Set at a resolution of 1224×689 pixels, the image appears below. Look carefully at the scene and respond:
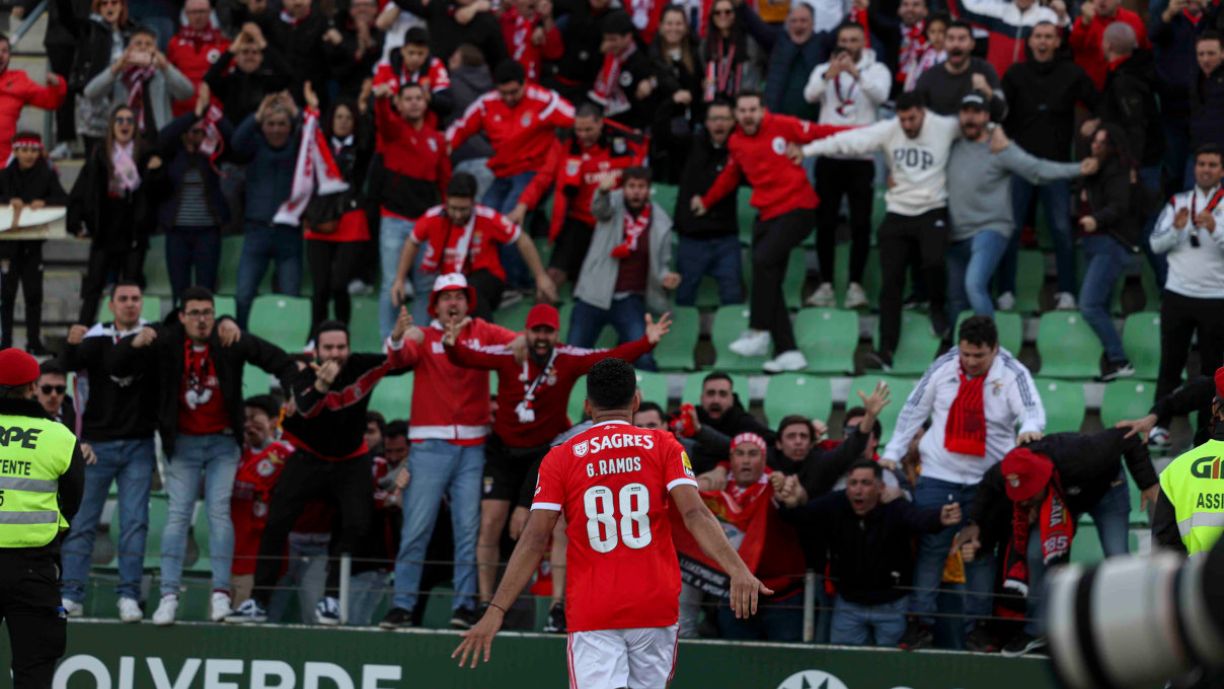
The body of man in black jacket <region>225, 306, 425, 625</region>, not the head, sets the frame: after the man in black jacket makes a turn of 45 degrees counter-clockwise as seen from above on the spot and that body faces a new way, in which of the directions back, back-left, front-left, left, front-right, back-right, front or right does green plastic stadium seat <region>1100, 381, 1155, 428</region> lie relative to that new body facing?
front-left

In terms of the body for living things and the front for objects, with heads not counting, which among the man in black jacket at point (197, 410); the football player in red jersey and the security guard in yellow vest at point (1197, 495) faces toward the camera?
the man in black jacket

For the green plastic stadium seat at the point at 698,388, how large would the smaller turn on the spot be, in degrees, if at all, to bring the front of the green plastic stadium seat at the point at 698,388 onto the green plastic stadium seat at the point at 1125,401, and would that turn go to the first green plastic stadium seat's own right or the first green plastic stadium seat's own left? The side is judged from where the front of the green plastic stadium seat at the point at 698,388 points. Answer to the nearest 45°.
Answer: approximately 90° to the first green plastic stadium seat's own left

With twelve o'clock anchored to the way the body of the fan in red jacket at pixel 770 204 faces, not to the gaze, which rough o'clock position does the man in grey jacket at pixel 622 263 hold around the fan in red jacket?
The man in grey jacket is roughly at 1 o'clock from the fan in red jacket.

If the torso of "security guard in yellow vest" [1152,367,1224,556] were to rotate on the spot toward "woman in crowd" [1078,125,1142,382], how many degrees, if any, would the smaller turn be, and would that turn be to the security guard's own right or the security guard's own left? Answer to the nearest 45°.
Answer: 0° — they already face them

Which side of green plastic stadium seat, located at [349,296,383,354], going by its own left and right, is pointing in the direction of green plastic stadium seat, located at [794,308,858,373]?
left

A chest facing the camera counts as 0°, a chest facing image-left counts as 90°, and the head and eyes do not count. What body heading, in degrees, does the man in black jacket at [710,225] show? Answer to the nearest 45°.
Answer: approximately 0°

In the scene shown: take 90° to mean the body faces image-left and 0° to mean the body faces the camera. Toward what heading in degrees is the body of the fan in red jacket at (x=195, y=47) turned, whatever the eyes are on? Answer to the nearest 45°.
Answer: approximately 0°

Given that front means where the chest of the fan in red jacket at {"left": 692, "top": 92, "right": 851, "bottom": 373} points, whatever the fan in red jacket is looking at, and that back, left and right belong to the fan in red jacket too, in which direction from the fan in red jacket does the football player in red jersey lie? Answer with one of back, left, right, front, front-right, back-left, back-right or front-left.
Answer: front-left
